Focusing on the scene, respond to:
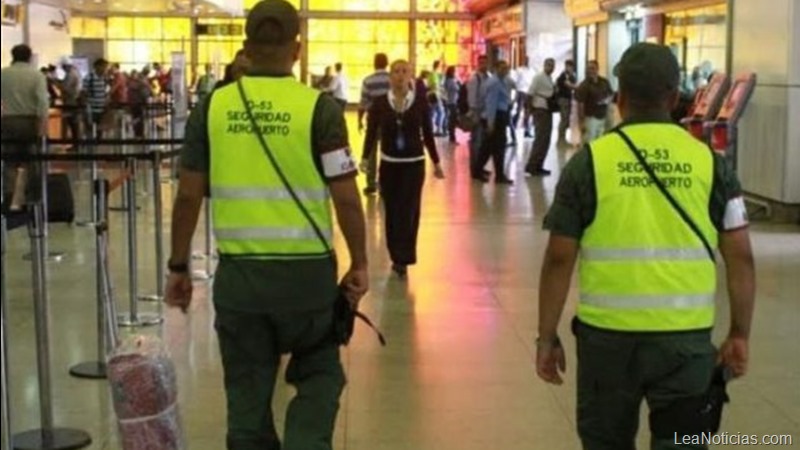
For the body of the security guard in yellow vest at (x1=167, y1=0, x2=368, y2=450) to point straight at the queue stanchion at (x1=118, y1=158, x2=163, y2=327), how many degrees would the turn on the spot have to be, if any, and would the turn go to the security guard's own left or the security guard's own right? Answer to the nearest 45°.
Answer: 0° — they already face it

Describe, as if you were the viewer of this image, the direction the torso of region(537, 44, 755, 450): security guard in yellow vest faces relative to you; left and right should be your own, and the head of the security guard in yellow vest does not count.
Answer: facing away from the viewer

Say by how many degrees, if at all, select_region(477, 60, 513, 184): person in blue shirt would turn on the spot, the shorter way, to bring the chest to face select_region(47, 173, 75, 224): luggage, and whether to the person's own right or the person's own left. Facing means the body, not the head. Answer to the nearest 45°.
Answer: approximately 90° to the person's own right

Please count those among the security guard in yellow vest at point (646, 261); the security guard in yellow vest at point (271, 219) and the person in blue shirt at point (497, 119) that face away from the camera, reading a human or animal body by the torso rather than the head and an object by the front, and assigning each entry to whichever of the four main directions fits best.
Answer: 2

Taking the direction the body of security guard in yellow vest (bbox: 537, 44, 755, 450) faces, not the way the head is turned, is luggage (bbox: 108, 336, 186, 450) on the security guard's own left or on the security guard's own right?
on the security guard's own left

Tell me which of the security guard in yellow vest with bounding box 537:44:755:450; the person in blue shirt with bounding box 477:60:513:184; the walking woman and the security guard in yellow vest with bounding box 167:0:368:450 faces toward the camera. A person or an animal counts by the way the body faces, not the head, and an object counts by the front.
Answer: the walking woman

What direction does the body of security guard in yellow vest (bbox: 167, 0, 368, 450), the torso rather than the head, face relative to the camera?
away from the camera

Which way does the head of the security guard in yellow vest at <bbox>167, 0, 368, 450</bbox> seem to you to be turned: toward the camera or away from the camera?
away from the camera

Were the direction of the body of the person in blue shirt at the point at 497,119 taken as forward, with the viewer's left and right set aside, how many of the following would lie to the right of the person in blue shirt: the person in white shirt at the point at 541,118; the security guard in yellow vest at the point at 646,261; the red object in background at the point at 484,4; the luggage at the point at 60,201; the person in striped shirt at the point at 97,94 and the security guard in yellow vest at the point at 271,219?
3

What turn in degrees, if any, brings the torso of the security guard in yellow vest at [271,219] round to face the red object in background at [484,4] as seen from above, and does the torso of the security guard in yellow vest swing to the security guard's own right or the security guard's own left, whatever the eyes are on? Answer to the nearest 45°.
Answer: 0° — they already face it
